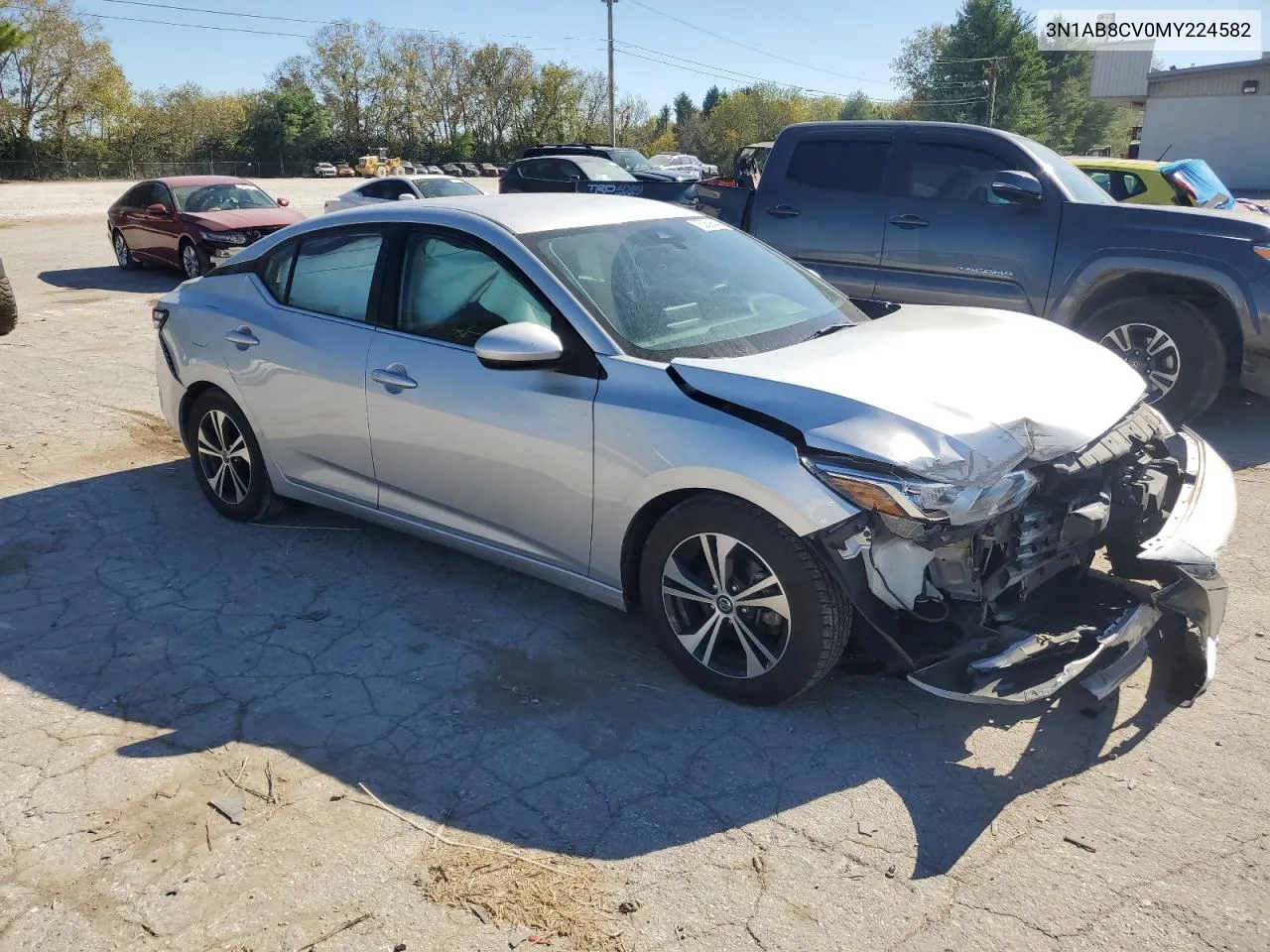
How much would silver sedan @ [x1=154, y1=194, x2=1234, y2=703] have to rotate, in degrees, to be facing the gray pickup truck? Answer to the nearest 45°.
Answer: approximately 90° to its left

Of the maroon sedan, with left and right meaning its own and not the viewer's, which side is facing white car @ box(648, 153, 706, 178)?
left

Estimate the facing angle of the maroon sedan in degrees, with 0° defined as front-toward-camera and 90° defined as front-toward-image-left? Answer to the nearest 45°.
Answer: approximately 315°

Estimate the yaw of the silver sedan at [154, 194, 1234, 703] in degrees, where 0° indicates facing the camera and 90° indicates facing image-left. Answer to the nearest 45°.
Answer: approximately 315°

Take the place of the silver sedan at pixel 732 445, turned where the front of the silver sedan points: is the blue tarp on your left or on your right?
on your left

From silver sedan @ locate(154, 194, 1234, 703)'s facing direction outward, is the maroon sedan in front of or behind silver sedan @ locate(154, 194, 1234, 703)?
behind

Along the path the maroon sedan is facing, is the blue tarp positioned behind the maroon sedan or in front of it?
in front

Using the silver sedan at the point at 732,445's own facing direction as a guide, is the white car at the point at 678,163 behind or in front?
behind

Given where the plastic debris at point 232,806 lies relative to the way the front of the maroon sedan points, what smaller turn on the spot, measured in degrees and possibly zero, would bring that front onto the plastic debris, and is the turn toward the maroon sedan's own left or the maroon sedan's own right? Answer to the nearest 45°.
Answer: approximately 45° to the maroon sedan's own right

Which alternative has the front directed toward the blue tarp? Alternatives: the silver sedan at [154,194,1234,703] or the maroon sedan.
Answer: the maroon sedan

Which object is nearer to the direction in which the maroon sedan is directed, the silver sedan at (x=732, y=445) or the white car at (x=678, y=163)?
the silver sedan
